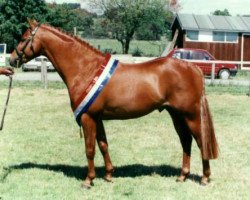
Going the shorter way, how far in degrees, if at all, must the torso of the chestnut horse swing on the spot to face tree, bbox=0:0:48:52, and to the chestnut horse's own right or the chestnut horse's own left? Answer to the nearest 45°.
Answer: approximately 90° to the chestnut horse's own right

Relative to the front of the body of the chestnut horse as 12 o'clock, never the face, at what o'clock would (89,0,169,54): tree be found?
The tree is roughly at 3 o'clock from the chestnut horse.

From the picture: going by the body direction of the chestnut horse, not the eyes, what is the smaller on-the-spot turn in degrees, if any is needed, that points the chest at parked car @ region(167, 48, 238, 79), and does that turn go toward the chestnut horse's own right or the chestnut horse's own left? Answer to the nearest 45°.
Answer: approximately 90° to the chestnut horse's own right

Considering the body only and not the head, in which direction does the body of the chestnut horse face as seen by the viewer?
to the viewer's left
